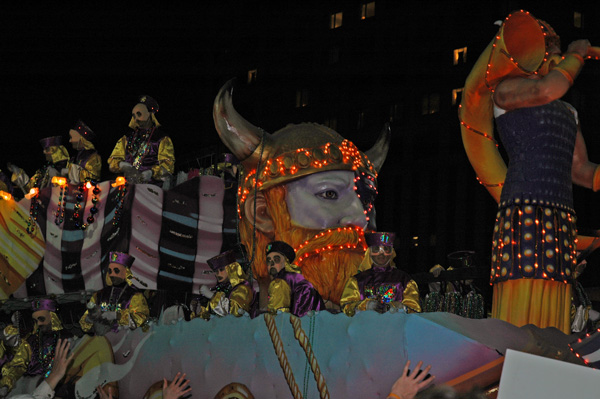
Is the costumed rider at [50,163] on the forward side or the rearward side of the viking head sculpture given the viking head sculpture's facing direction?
on the rearward side

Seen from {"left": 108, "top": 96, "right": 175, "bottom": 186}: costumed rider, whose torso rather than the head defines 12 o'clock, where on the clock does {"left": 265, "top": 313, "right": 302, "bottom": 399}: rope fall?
The rope is roughly at 10 o'clock from the costumed rider.

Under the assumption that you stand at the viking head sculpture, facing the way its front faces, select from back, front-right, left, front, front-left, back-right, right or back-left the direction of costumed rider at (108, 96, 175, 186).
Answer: back

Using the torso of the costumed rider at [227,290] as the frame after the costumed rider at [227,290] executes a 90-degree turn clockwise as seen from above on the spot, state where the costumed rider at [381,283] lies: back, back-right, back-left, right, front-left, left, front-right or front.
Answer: right

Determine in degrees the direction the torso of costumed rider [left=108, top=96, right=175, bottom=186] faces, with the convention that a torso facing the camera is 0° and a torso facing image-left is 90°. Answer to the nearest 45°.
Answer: approximately 45°

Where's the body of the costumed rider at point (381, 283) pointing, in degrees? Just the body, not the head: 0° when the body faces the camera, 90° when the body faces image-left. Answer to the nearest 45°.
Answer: approximately 0°

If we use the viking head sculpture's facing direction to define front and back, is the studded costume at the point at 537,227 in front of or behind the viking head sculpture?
in front

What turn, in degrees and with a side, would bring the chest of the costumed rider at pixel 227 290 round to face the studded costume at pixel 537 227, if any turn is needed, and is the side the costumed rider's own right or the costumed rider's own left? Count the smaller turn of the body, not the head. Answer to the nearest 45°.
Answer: approximately 90° to the costumed rider's own left

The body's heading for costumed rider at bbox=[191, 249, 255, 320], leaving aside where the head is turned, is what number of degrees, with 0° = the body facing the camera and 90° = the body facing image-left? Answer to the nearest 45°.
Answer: approximately 45°

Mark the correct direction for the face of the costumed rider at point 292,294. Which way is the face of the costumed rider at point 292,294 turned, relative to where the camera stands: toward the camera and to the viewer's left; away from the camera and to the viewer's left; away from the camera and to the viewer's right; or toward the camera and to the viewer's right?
toward the camera and to the viewer's left

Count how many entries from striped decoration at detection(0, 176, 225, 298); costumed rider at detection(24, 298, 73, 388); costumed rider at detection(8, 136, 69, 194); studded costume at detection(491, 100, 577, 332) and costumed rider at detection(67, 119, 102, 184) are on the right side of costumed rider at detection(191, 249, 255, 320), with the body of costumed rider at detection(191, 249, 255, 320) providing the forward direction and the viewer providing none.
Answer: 4

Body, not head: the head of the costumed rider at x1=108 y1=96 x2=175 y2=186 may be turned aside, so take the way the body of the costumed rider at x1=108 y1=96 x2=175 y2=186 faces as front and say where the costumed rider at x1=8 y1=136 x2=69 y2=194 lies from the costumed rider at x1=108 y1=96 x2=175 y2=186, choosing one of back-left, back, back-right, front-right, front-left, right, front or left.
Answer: right

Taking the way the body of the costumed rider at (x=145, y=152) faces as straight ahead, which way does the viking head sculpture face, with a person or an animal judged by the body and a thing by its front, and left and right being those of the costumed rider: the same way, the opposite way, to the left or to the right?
to the left

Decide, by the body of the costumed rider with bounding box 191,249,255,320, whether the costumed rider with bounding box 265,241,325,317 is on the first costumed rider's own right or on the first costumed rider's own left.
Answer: on the first costumed rider's own left

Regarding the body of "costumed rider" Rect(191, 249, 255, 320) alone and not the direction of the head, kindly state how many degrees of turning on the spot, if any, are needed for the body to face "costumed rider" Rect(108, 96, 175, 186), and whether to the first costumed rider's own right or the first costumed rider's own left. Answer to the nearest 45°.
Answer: approximately 90° to the first costumed rider's own right

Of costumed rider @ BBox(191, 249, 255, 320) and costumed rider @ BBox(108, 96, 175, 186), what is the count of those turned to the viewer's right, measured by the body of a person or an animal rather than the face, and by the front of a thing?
0

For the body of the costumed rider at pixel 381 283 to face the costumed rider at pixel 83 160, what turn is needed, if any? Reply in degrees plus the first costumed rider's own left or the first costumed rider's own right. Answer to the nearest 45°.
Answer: approximately 135° to the first costumed rider's own right

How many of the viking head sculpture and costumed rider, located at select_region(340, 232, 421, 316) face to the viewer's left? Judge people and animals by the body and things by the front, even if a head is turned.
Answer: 0

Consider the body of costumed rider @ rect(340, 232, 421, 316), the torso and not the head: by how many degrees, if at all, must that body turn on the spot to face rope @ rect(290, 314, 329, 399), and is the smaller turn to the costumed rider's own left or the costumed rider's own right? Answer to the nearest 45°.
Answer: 0° — they already face it
